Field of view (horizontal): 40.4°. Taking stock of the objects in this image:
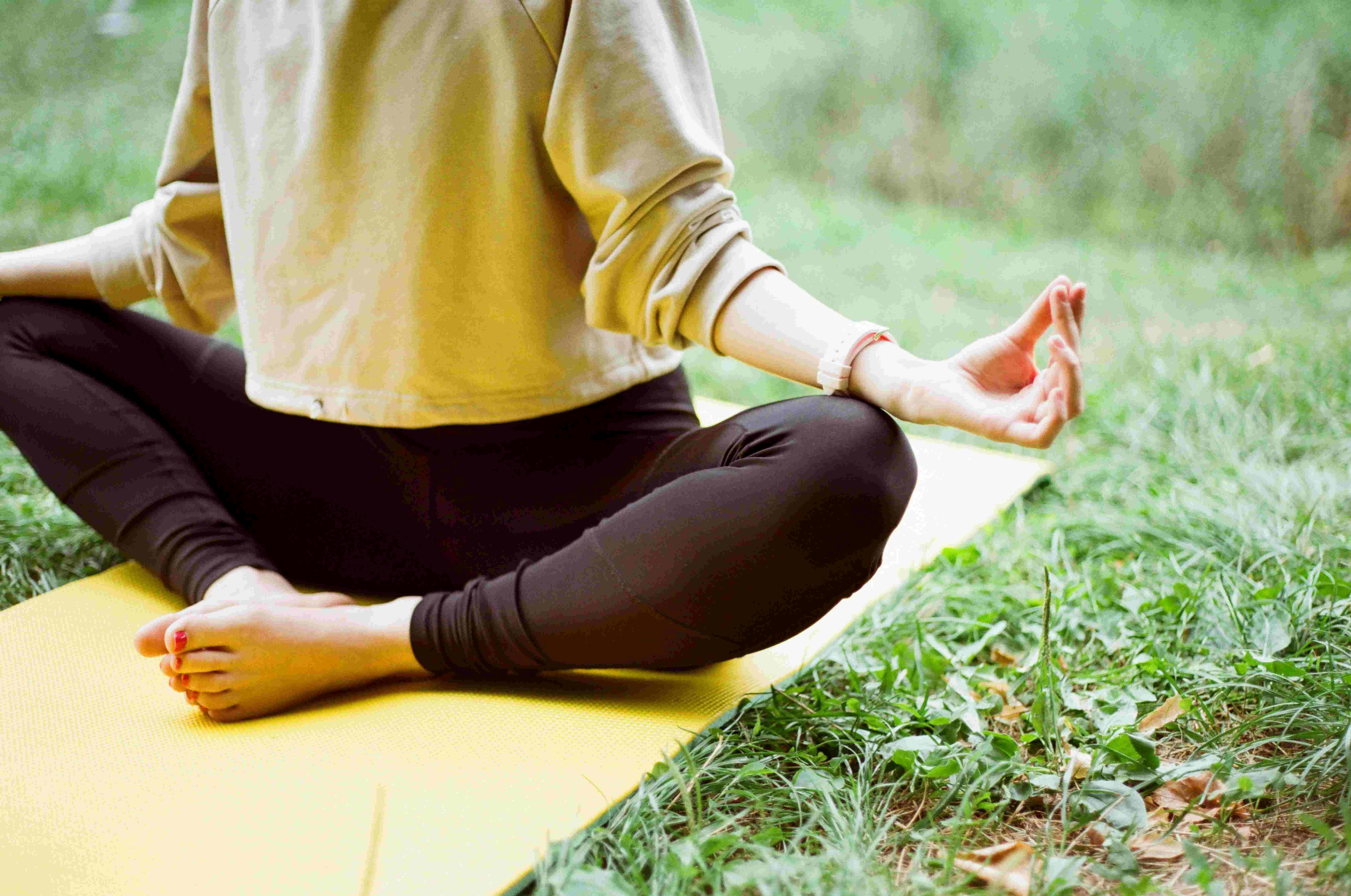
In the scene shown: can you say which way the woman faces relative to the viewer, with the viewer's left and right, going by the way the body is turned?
facing the viewer and to the left of the viewer
